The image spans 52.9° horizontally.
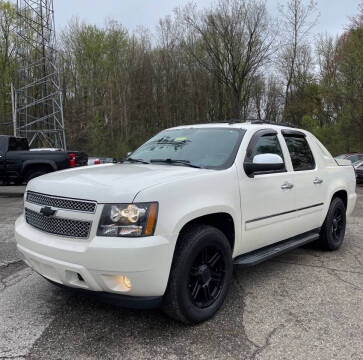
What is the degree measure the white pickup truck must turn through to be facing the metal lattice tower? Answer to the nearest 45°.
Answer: approximately 90° to its right

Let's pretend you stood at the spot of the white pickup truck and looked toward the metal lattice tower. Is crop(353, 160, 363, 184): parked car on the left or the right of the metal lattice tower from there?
right

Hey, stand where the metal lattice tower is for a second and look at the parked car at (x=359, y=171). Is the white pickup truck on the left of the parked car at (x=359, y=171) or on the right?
right

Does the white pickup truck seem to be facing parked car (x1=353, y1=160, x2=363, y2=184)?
no

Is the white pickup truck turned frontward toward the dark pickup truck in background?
no

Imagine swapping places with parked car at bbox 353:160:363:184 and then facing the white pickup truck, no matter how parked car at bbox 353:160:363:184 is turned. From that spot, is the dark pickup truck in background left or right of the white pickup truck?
right

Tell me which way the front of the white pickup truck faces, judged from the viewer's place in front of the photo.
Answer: facing the viewer and to the left of the viewer
